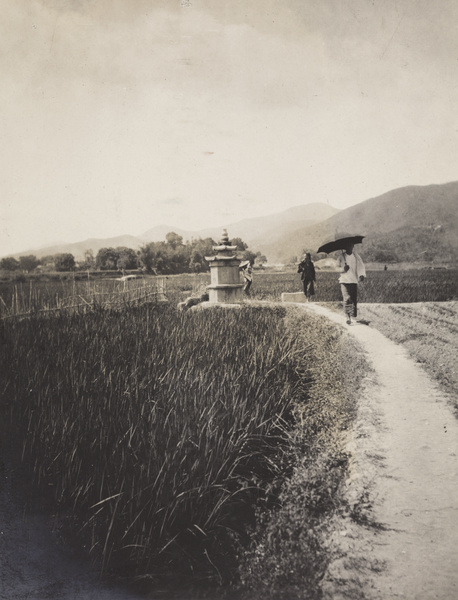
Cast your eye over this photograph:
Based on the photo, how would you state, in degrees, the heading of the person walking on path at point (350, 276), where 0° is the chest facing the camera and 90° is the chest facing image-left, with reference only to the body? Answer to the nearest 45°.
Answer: approximately 0°
